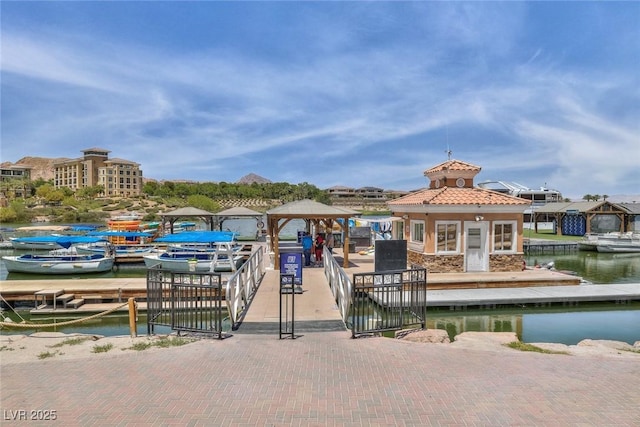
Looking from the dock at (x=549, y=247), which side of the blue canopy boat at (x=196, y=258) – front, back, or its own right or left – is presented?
back

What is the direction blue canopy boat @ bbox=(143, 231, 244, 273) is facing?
to the viewer's left

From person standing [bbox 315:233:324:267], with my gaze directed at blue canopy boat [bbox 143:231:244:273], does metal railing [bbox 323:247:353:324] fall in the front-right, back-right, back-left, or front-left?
back-left

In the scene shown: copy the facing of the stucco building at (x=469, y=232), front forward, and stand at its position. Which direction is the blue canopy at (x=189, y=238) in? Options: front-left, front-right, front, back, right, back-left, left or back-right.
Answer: right

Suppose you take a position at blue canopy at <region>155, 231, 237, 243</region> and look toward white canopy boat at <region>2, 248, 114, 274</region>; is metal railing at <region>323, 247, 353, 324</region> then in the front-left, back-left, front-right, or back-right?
back-left

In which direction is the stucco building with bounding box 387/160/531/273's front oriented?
toward the camera

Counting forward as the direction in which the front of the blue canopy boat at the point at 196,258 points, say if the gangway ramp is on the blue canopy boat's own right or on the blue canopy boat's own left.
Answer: on the blue canopy boat's own left

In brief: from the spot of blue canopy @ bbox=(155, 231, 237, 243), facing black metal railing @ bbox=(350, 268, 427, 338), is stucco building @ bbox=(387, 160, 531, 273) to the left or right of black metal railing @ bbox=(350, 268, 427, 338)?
left

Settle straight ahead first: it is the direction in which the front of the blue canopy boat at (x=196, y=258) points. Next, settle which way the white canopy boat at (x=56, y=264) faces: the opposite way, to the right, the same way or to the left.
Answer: the same way

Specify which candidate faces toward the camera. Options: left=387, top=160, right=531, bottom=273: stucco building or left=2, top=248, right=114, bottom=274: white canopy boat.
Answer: the stucco building

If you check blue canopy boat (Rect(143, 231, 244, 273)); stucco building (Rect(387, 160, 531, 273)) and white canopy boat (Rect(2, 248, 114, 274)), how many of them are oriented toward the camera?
1

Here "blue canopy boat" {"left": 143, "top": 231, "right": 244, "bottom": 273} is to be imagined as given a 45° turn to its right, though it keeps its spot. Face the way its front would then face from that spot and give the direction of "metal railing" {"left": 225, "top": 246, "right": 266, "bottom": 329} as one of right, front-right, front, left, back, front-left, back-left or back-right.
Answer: back-left

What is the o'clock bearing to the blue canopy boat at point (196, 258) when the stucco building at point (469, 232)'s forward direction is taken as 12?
The blue canopy boat is roughly at 3 o'clock from the stucco building.

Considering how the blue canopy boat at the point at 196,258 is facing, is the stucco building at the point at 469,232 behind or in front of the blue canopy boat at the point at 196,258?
behind

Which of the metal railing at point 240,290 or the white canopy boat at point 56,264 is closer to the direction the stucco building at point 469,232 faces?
the metal railing

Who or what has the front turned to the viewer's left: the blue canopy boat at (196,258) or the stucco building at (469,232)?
the blue canopy boat

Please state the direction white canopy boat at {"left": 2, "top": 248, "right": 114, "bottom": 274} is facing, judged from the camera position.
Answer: facing to the left of the viewer

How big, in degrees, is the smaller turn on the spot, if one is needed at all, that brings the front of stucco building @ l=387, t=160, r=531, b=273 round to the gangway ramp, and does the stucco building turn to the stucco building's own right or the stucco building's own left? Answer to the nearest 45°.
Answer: approximately 45° to the stucco building's own right
